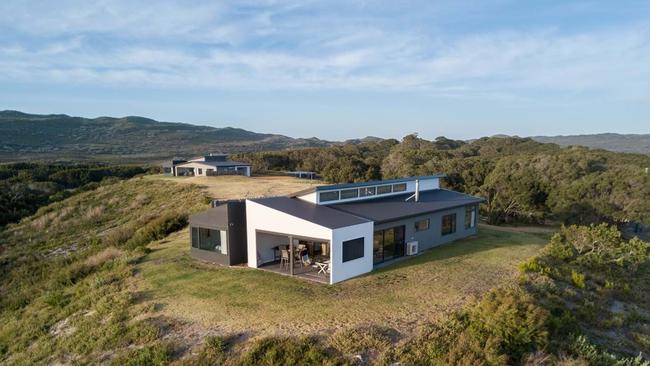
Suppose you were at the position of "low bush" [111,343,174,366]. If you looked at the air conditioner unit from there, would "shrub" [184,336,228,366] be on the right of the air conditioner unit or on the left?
right

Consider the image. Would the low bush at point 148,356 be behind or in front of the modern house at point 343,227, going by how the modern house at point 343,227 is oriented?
in front

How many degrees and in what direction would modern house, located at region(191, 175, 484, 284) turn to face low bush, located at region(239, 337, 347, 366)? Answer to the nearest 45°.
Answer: approximately 45° to its left

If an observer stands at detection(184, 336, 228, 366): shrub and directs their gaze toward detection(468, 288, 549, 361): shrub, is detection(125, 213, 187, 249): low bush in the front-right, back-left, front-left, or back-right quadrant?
back-left

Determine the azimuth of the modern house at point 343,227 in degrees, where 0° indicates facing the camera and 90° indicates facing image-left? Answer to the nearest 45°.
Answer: approximately 45°

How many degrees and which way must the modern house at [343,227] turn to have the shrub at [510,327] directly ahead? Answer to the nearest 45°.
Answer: approximately 90° to its left

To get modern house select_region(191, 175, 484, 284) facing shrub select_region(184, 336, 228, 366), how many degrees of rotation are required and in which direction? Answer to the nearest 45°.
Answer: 0° — it already faces it

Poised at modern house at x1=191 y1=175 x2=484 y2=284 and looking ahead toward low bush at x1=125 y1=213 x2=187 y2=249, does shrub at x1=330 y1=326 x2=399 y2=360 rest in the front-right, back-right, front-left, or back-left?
back-left

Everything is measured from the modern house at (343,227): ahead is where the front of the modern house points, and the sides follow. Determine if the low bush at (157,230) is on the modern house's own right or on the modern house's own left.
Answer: on the modern house's own right

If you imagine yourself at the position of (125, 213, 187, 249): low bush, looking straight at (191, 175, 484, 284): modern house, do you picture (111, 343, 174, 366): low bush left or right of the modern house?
right
